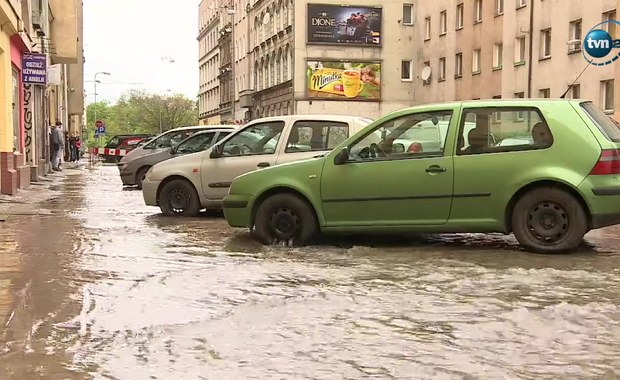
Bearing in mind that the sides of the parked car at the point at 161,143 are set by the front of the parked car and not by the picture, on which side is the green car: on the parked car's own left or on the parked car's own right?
on the parked car's own left

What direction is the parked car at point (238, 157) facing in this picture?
to the viewer's left

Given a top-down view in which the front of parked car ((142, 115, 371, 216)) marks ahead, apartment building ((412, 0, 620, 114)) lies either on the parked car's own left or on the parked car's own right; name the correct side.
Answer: on the parked car's own right

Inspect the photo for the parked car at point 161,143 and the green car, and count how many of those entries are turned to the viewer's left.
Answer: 2

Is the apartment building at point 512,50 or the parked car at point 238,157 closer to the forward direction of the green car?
the parked car

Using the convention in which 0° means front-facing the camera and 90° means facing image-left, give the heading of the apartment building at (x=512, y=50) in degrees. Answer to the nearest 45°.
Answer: approximately 45°

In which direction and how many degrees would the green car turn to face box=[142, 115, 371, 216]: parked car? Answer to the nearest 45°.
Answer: approximately 45° to its right

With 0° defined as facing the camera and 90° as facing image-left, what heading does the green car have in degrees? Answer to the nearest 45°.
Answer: approximately 90°

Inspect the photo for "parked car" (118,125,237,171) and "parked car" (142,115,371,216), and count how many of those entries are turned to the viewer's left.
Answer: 2

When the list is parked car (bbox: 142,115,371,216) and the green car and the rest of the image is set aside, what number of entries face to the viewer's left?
2

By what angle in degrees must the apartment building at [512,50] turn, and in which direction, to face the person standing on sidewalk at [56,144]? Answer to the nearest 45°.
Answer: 0° — it already faces them

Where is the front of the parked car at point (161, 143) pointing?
to the viewer's left
